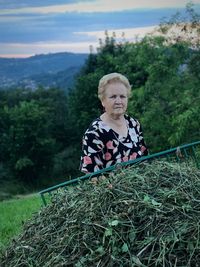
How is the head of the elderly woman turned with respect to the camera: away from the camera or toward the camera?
toward the camera
